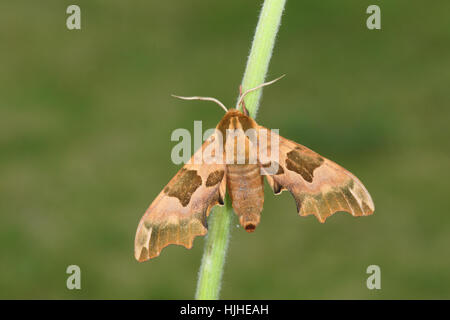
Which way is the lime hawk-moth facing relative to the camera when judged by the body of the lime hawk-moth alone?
away from the camera
